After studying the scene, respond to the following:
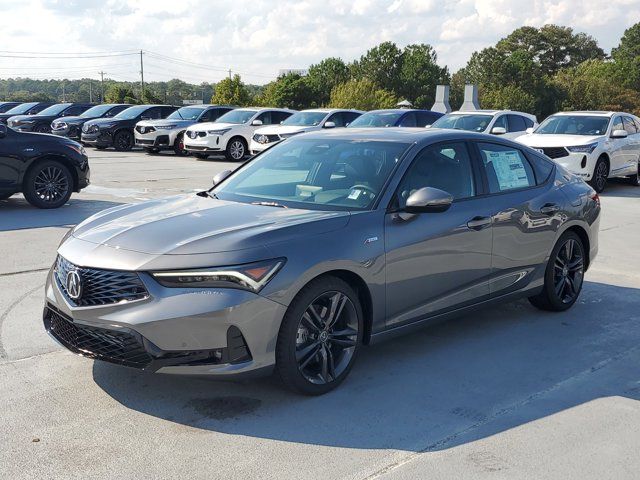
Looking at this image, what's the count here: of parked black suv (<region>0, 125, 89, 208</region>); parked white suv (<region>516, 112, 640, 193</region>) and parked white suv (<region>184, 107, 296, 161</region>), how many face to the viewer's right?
1

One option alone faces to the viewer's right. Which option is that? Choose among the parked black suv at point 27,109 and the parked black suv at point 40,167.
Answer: the parked black suv at point 40,167

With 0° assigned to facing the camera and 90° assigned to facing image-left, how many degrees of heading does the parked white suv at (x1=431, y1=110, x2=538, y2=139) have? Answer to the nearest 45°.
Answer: approximately 45°

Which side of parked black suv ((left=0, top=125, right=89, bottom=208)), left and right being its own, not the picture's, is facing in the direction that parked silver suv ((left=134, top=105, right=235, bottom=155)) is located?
left

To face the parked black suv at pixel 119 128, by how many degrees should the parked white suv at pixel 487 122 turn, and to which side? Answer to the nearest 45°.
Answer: approximately 90° to its right

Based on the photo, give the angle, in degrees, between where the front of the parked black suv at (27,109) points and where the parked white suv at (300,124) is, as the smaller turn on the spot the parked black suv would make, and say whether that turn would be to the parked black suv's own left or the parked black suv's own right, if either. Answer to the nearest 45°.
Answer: approximately 90° to the parked black suv's own left

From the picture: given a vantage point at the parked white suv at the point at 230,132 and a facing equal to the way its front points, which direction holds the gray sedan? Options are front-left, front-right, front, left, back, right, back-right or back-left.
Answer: front-left

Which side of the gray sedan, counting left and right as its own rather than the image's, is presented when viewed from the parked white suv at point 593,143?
back

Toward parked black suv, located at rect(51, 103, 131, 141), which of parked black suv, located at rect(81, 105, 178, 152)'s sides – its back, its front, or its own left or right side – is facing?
right

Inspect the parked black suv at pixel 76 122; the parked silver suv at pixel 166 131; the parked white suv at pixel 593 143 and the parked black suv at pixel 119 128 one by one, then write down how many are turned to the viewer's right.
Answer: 0

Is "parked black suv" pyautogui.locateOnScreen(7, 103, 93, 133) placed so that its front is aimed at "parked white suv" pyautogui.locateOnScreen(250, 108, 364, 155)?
no

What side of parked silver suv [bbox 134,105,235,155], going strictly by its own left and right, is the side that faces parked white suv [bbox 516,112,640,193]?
left

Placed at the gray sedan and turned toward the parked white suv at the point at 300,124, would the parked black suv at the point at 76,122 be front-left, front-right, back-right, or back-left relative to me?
front-left

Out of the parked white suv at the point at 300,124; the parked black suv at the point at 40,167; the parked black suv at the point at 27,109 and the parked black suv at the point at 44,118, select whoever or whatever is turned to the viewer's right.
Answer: the parked black suv at the point at 40,167

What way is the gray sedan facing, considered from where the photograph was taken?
facing the viewer and to the left of the viewer

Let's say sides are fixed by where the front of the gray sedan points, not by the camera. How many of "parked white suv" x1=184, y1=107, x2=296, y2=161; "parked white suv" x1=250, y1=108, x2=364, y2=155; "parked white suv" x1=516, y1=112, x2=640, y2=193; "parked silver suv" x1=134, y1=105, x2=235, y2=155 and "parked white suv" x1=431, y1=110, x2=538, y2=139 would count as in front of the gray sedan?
0

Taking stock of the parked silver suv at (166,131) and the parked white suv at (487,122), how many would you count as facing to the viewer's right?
0

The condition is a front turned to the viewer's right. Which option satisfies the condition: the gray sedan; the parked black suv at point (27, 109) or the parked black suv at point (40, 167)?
the parked black suv at point (40, 167)
